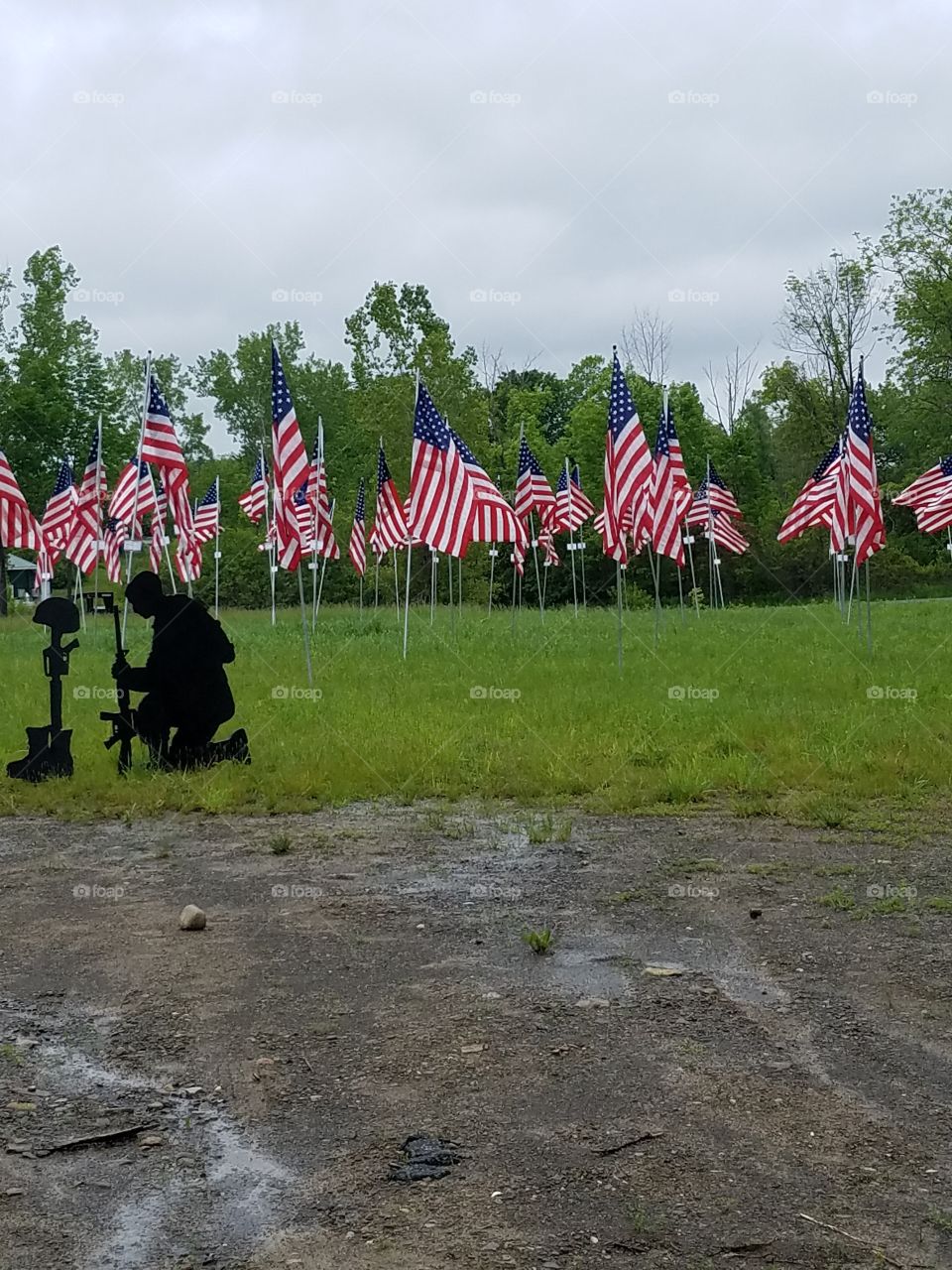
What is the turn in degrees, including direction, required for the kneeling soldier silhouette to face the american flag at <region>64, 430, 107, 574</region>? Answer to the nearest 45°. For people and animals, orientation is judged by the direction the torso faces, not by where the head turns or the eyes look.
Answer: approximately 90° to its right

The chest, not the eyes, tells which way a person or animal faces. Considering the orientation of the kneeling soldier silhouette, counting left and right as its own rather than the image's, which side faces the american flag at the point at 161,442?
right

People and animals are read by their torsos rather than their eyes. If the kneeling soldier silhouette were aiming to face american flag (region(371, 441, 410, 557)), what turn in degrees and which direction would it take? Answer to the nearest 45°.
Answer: approximately 90° to its right

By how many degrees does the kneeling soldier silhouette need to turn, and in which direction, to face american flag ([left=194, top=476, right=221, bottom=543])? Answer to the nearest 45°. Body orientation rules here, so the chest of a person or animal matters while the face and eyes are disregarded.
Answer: approximately 90° to its right

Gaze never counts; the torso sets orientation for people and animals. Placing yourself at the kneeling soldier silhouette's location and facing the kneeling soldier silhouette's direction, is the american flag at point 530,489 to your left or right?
on your right

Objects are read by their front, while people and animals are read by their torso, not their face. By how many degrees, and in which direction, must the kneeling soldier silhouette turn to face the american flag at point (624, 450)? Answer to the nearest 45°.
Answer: approximately 135° to its right

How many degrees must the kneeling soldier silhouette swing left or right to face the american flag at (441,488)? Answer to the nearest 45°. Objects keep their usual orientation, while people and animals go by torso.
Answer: approximately 135° to its right

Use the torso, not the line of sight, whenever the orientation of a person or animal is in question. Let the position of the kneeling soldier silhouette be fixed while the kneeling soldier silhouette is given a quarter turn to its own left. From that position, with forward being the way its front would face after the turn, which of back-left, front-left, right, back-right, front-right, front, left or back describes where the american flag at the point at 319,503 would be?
back

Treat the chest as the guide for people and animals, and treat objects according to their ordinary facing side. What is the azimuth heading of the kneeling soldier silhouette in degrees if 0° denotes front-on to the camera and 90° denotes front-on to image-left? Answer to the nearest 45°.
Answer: approximately 90°

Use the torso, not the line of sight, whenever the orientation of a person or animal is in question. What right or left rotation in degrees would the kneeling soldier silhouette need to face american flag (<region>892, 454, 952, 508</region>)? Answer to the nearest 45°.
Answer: approximately 135° to its right

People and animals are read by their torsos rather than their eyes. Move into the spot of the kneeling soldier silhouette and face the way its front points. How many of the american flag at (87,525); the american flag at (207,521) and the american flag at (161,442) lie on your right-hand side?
3

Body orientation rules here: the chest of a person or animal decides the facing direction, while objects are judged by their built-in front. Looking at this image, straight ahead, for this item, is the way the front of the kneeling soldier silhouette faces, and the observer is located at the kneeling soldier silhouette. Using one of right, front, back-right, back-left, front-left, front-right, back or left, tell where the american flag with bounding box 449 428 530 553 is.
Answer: back-right

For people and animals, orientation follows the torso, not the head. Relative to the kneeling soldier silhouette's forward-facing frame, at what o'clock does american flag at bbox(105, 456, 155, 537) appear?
The american flag is roughly at 3 o'clock from the kneeling soldier silhouette.
